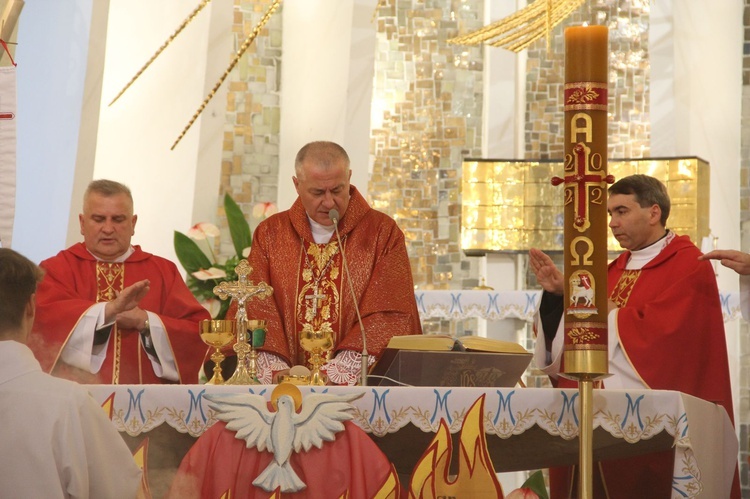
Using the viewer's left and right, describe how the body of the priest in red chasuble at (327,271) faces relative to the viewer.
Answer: facing the viewer

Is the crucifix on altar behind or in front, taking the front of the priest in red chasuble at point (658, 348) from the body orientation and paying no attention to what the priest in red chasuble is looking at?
in front

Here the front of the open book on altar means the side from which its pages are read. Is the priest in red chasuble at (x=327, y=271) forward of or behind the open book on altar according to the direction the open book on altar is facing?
forward

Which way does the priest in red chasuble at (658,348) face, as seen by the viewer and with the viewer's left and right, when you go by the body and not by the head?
facing the viewer and to the left of the viewer

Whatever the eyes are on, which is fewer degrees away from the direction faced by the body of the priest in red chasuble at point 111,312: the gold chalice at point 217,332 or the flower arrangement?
the gold chalice

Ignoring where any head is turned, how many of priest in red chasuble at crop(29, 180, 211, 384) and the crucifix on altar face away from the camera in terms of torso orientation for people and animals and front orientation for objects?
0

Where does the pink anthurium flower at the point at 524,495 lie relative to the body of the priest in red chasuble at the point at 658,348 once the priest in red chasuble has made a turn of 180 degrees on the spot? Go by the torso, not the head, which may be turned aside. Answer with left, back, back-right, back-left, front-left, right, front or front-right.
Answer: back

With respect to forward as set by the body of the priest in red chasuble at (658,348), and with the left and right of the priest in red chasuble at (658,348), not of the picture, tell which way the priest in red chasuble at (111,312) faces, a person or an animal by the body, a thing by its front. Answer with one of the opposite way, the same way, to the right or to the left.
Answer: to the left

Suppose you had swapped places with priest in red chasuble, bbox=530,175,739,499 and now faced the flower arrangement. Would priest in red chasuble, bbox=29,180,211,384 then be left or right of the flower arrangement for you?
left

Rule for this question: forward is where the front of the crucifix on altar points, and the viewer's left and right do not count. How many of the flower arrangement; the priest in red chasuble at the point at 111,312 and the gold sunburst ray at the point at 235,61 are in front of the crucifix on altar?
0

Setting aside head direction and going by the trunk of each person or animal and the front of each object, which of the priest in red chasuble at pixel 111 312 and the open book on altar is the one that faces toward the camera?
the priest in red chasuble

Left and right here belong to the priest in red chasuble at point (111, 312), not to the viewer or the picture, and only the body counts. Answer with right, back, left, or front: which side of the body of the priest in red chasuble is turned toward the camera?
front

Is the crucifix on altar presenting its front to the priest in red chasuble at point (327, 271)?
no

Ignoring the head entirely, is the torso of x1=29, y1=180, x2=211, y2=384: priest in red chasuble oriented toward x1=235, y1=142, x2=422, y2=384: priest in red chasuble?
no

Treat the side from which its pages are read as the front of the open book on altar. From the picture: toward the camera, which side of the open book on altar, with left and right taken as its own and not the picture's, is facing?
back

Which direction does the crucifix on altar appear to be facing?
toward the camera

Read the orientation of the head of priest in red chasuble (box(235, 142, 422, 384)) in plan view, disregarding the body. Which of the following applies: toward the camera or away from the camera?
toward the camera

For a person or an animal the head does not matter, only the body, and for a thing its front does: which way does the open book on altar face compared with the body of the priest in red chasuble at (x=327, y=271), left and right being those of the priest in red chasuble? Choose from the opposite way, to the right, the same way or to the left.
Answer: the opposite way
